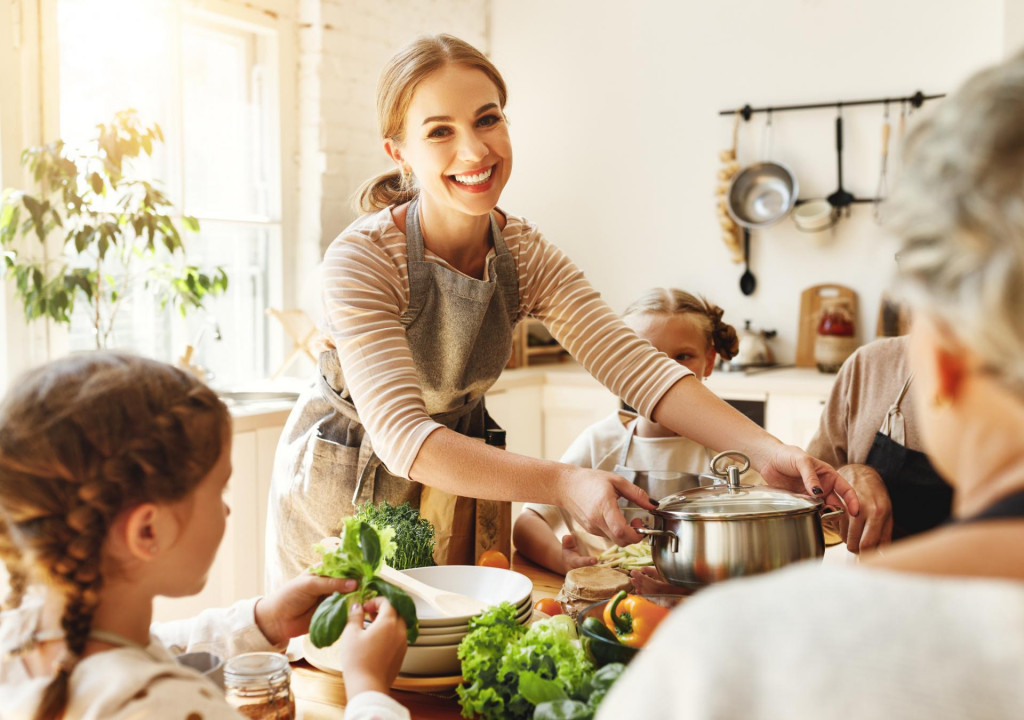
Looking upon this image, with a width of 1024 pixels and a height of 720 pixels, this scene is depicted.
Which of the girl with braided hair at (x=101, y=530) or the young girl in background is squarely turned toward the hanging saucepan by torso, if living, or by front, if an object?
the girl with braided hair

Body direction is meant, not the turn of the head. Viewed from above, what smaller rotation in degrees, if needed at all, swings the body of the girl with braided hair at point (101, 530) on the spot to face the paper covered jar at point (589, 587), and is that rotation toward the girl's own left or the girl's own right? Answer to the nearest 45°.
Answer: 0° — they already face it

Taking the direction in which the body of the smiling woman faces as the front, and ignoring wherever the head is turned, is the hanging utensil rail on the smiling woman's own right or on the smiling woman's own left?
on the smiling woman's own left

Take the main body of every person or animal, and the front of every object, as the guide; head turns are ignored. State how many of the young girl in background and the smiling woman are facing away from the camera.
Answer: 0

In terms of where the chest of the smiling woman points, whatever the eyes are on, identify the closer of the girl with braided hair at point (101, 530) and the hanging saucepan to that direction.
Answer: the girl with braided hair

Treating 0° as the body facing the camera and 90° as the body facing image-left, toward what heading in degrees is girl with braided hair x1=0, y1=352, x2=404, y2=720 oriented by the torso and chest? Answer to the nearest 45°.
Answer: approximately 225°

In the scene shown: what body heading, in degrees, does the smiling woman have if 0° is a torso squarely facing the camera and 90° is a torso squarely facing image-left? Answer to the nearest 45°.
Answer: approximately 315°

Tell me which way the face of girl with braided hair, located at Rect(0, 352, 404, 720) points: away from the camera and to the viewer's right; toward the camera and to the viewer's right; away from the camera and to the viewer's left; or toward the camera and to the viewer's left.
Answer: away from the camera and to the viewer's right

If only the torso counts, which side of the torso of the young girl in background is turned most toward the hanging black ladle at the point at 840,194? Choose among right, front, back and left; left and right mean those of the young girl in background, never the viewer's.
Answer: back

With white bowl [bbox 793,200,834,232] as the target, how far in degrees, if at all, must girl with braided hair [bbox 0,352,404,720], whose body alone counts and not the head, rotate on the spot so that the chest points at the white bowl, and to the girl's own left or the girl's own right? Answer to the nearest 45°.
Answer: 0° — they already face it

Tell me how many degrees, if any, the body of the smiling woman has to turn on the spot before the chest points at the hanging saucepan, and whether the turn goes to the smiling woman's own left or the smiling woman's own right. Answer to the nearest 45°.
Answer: approximately 135° to the smiling woman's own left

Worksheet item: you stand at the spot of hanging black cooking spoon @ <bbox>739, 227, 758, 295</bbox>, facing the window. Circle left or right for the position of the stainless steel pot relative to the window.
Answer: left

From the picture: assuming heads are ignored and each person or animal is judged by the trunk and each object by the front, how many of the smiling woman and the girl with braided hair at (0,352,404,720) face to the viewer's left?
0

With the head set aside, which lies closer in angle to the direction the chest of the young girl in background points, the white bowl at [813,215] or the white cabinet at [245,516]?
the white cabinet

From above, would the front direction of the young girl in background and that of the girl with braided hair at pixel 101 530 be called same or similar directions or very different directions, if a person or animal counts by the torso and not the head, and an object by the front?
very different directions

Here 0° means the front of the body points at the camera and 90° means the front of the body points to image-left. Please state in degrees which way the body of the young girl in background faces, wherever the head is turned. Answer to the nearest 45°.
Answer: approximately 45°
